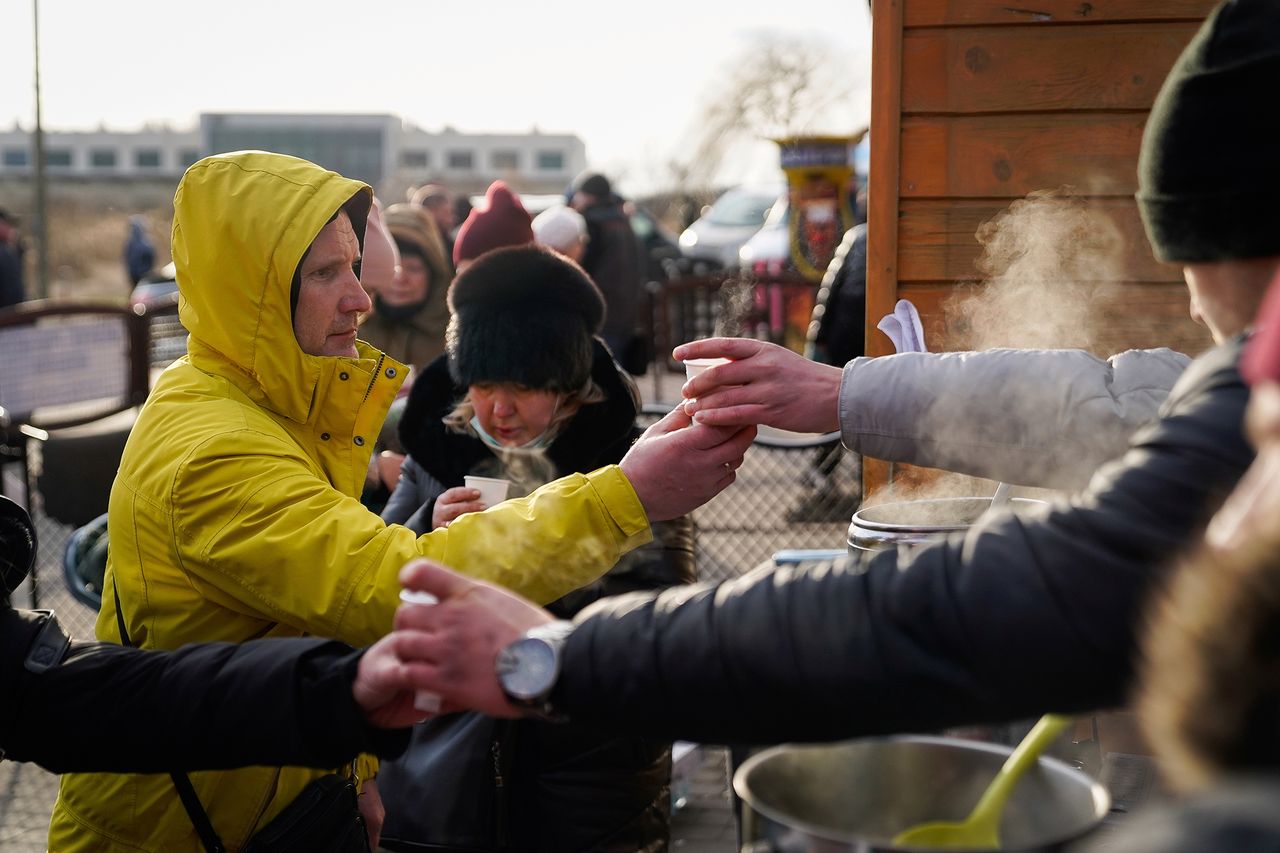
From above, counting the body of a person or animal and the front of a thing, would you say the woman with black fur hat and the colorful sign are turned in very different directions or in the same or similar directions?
same or similar directions

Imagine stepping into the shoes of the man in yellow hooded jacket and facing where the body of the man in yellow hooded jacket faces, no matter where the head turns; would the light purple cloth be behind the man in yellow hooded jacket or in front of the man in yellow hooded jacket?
in front

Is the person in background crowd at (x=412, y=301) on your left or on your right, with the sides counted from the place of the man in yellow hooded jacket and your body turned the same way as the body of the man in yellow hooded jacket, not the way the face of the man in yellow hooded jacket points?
on your left

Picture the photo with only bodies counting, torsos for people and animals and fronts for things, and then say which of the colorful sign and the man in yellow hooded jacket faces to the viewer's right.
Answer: the man in yellow hooded jacket

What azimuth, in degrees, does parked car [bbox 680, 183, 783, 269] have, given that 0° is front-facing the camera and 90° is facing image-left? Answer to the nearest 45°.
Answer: approximately 45°

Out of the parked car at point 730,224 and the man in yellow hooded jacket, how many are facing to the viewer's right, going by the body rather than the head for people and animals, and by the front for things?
1

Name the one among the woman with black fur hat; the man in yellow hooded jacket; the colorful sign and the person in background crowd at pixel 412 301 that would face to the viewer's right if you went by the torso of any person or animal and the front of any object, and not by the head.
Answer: the man in yellow hooded jacket

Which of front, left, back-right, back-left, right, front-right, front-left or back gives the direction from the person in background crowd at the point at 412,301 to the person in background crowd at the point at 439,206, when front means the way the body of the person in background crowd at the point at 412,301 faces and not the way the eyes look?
back-right

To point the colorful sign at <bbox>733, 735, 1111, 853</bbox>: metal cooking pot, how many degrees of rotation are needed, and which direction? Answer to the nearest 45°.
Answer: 0° — it already faces it

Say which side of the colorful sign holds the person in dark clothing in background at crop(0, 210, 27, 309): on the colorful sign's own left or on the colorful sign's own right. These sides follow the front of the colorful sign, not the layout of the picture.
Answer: on the colorful sign's own right

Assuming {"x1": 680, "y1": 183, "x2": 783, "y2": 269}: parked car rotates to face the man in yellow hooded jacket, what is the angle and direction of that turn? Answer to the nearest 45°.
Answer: approximately 45° to its left

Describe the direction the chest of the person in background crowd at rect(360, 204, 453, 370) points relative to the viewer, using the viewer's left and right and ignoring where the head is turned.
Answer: facing the viewer and to the left of the viewer

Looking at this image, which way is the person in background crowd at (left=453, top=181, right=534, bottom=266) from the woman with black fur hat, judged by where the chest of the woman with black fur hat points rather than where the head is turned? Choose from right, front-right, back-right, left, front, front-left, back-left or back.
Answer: back

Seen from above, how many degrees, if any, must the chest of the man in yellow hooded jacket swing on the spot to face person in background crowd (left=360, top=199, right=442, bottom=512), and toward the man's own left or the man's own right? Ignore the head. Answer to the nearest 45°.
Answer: approximately 90° to the man's own left

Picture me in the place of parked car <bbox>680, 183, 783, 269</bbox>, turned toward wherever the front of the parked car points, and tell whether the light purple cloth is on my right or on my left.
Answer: on my left
